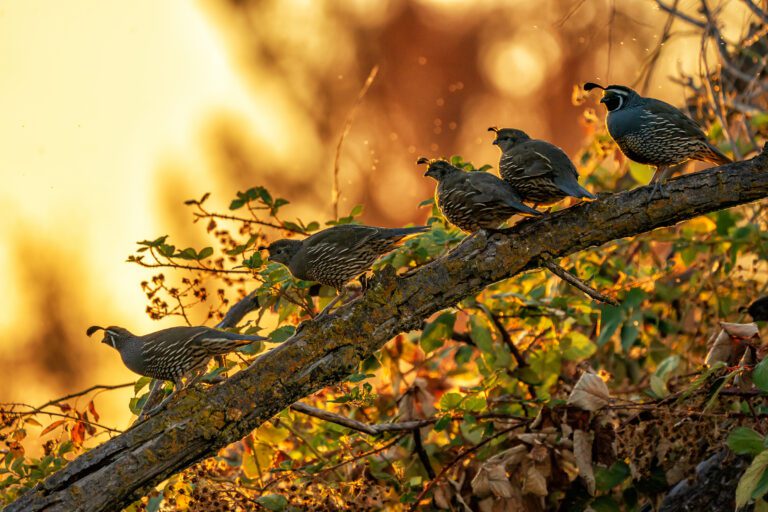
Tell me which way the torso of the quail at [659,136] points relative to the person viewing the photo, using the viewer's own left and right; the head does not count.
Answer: facing to the left of the viewer

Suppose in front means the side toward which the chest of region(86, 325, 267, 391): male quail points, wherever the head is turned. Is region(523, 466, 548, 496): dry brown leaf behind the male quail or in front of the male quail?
behind

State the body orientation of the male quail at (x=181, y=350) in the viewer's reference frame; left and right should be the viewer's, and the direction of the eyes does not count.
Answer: facing to the left of the viewer

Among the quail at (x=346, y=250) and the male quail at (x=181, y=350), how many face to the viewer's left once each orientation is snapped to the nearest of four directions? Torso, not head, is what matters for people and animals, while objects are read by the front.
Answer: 2

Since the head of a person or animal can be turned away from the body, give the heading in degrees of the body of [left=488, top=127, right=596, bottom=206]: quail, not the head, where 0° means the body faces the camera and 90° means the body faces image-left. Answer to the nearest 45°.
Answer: approximately 90°

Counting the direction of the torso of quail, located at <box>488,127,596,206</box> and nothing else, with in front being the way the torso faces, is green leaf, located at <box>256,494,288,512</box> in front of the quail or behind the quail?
in front

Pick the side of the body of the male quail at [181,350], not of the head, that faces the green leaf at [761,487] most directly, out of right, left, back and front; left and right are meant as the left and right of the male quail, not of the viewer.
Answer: back

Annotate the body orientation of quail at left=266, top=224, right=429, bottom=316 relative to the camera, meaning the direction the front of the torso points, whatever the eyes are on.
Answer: to the viewer's left
